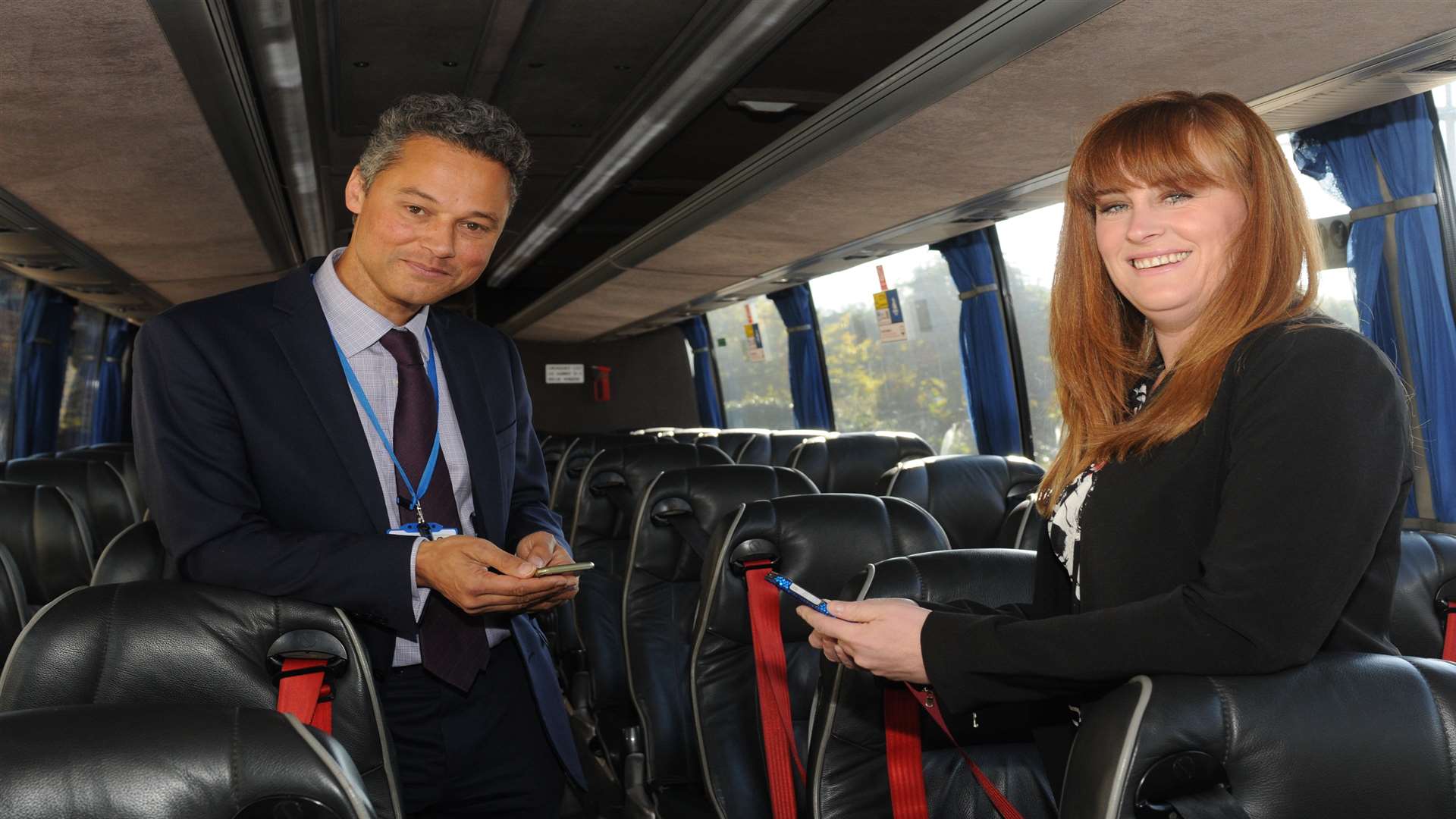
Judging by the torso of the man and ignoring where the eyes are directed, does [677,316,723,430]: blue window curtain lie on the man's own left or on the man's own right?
on the man's own left

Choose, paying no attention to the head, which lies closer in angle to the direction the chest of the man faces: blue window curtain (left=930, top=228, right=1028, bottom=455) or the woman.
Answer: the woman

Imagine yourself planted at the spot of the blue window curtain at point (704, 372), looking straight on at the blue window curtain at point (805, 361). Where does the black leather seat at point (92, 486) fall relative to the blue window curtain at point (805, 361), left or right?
right

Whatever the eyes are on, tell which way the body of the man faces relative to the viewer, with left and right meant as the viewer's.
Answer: facing the viewer and to the right of the viewer

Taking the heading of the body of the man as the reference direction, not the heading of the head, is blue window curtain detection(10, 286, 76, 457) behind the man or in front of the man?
behind

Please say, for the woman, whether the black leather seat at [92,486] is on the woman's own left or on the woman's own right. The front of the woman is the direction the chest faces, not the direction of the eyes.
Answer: on the woman's own right

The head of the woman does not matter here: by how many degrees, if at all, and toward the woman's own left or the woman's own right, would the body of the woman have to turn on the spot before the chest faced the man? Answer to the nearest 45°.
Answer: approximately 45° to the woman's own right

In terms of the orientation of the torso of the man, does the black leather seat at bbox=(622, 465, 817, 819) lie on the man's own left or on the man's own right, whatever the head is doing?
on the man's own left

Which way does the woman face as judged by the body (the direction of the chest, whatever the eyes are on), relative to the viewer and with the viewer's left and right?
facing the viewer and to the left of the viewer

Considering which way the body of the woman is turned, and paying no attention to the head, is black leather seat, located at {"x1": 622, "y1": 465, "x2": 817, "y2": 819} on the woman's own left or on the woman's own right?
on the woman's own right

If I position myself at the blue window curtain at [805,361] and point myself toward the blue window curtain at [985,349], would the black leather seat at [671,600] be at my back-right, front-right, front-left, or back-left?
front-right

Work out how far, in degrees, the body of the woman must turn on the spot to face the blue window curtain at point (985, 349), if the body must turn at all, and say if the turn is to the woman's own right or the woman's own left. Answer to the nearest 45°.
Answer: approximately 135° to the woman's own right

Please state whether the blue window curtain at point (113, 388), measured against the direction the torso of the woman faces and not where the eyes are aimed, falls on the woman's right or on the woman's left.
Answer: on the woman's right

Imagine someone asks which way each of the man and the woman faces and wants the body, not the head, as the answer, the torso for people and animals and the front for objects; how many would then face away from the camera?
0

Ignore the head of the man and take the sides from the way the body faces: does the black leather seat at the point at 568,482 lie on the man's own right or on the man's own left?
on the man's own left

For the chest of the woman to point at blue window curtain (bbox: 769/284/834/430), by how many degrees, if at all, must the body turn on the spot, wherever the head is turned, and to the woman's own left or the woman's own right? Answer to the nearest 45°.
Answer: approximately 135° to the woman's own right
